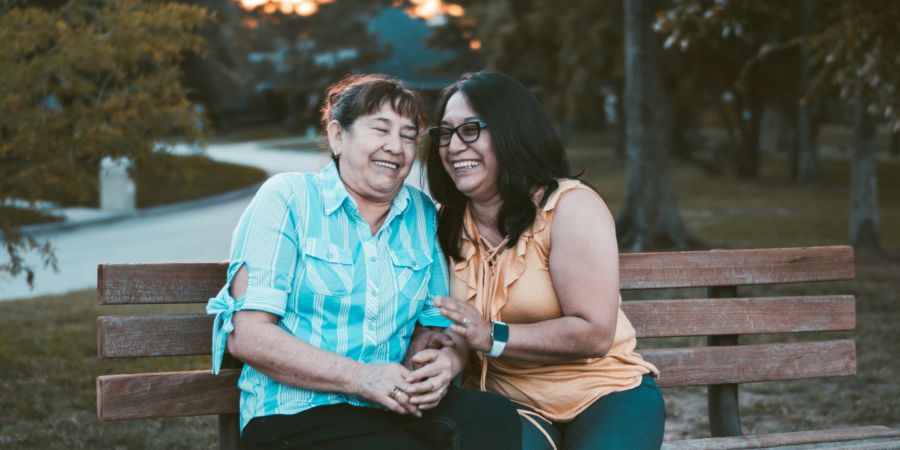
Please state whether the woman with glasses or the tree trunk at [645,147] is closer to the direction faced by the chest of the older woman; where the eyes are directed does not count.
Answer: the woman with glasses

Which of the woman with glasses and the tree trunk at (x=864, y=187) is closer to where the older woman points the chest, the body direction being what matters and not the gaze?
the woman with glasses

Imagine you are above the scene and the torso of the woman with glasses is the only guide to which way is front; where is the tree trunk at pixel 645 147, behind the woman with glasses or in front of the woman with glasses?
behind

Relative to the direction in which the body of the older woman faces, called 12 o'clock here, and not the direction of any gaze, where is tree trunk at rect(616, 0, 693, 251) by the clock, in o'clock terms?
The tree trunk is roughly at 8 o'clock from the older woman.

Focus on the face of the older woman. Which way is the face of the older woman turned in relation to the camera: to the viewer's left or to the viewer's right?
to the viewer's right

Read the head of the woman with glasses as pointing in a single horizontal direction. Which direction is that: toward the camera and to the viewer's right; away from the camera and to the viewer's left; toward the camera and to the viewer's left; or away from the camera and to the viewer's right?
toward the camera and to the viewer's left

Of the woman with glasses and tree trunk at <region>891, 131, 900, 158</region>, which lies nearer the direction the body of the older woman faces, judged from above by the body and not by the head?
the woman with glasses

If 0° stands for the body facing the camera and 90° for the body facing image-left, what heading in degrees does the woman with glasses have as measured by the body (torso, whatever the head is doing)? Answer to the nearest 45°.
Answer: approximately 45°

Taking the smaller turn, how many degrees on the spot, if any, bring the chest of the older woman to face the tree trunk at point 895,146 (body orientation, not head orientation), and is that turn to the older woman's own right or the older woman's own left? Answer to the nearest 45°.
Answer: approximately 90° to the older woman's own left
